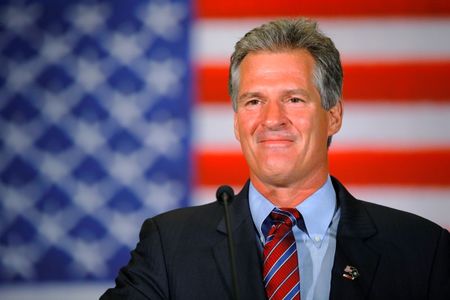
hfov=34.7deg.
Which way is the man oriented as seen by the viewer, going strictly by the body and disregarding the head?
toward the camera
